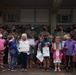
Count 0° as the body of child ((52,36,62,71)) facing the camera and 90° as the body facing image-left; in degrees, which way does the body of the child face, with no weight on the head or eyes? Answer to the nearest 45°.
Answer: approximately 0°

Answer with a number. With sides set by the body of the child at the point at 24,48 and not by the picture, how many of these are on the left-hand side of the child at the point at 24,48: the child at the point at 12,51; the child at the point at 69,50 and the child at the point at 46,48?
2

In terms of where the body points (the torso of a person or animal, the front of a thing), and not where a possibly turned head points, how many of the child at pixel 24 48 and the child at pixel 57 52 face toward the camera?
2

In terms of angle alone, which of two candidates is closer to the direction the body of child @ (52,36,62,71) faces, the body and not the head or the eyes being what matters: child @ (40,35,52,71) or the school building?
the child

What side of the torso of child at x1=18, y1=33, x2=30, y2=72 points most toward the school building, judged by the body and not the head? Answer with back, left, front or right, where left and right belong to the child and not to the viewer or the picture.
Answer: back

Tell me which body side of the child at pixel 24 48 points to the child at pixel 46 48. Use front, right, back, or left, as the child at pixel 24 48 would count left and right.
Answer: left

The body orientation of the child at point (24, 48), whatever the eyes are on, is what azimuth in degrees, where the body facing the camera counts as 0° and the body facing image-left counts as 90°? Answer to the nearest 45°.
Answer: approximately 0°

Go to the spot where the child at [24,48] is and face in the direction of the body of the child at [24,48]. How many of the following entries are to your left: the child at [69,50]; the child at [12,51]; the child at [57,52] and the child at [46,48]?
3

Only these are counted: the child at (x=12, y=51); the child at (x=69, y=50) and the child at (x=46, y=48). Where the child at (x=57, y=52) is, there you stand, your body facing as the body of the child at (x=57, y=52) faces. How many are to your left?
1

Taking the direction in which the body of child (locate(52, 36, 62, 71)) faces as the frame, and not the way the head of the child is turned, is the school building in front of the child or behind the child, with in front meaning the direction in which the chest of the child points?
behind

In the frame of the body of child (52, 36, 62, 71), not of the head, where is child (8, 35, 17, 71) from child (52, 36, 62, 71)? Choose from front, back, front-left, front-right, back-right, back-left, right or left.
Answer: right
